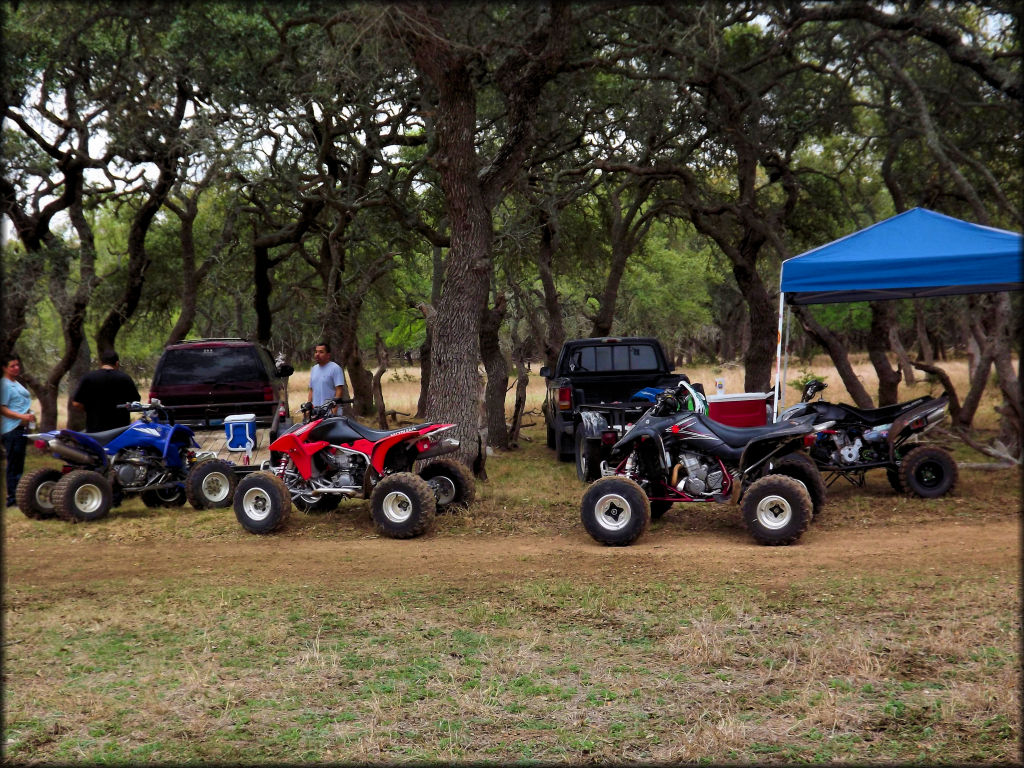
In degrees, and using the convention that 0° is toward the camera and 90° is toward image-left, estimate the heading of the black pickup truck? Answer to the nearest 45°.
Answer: approximately 180°

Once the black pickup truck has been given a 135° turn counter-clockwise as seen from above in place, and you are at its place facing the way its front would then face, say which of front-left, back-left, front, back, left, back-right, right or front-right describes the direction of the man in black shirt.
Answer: front

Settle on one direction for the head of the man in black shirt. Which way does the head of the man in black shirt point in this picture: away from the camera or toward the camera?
away from the camera

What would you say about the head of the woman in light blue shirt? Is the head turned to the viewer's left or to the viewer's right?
to the viewer's right

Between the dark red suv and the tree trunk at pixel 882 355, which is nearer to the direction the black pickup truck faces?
the tree trunk

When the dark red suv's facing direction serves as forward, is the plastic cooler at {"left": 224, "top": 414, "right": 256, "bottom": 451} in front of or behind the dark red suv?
behind

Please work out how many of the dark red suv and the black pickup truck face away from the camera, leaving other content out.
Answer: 2

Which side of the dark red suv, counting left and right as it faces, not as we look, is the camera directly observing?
back

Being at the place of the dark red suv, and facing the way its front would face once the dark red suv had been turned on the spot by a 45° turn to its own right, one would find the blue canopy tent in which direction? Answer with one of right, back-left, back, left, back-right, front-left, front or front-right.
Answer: right

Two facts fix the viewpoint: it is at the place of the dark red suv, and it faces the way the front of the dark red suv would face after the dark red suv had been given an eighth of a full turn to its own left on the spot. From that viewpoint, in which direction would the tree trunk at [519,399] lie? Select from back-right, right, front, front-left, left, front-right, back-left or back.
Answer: right
